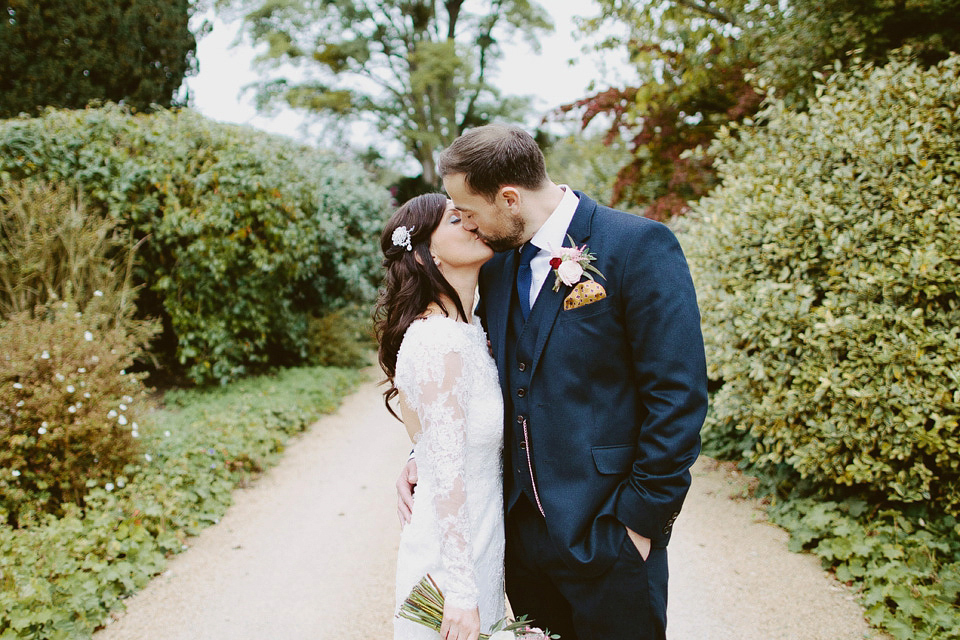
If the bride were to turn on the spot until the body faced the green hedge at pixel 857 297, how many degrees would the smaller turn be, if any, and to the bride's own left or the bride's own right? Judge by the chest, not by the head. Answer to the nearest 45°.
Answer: approximately 45° to the bride's own left

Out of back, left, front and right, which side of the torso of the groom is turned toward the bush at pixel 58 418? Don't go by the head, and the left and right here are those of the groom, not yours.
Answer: right

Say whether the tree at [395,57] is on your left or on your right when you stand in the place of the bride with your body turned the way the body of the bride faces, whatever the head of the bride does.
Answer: on your left

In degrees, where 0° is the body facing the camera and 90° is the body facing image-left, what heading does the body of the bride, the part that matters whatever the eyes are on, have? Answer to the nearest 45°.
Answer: approximately 270°

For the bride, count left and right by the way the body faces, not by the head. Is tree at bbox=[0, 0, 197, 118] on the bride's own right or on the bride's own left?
on the bride's own left

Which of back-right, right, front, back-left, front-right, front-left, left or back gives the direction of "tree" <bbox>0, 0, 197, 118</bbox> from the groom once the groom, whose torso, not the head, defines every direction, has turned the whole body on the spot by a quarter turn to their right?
front

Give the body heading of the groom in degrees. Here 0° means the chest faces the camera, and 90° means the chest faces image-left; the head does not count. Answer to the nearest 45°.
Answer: approximately 45°

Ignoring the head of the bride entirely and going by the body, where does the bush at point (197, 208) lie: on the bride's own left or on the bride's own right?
on the bride's own left

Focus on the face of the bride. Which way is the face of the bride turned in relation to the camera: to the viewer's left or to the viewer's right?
to the viewer's right

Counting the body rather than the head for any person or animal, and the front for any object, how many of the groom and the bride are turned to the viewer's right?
1

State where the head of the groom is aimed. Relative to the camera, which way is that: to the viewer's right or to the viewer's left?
to the viewer's left

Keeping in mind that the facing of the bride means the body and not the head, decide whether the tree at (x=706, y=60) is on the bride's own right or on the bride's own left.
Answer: on the bride's own left

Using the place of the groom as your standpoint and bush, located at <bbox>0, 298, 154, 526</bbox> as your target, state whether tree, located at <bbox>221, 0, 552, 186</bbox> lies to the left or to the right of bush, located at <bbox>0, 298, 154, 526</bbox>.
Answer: right
